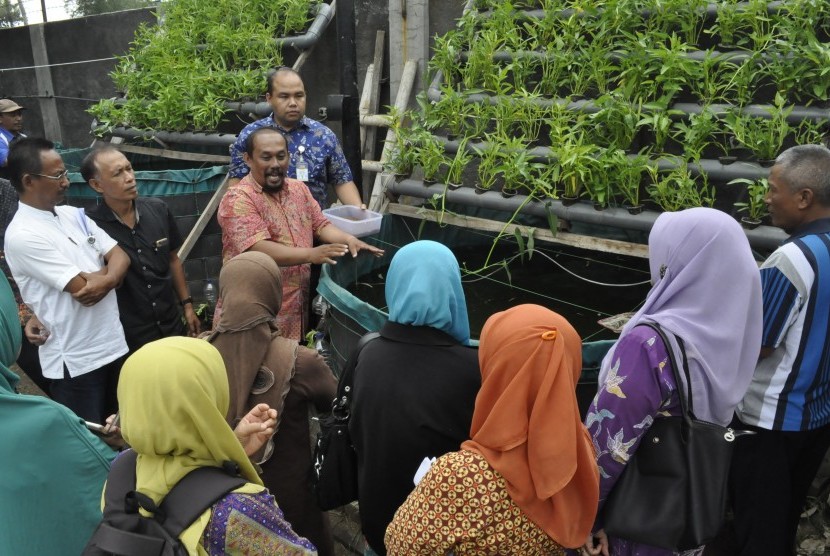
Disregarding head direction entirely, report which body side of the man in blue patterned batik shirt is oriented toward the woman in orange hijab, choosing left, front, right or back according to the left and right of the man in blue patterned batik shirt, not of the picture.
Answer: front

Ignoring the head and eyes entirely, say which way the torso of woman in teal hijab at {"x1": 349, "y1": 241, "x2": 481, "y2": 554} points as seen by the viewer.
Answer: away from the camera

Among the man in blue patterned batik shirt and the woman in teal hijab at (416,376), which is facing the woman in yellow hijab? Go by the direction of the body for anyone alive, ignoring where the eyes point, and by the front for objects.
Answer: the man in blue patterned batik shirt

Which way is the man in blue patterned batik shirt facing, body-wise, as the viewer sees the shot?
toward the camera

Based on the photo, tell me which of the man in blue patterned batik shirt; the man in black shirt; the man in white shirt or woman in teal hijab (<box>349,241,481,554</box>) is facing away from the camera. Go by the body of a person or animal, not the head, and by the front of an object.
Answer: the woman in teal hijab

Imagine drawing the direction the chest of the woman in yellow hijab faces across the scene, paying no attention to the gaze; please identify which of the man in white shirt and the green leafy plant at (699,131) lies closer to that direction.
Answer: the green leafy plant

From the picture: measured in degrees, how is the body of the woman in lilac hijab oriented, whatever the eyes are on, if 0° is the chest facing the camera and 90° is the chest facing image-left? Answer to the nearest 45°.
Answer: approximately 135°

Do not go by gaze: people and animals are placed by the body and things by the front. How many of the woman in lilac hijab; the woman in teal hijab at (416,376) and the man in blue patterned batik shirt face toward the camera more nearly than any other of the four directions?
1

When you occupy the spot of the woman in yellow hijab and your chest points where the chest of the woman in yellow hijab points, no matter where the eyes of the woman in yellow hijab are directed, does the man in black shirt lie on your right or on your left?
on your left

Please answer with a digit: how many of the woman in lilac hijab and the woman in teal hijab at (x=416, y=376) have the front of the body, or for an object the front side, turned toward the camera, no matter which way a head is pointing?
0

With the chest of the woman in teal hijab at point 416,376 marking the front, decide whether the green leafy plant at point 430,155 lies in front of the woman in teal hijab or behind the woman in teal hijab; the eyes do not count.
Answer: in front

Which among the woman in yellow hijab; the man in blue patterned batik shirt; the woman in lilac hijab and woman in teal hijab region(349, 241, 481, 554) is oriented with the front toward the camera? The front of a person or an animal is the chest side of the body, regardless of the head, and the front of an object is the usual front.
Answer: the man in blue patterned batik shirt

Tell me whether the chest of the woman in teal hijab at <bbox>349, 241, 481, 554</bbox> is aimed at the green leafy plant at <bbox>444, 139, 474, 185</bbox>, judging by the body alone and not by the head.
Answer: yes

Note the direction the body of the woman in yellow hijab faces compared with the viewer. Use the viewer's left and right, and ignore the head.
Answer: facing away from the viewer and to the right of the viewer

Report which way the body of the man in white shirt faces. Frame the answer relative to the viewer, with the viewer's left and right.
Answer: facing the viewer and to the right of the viewer

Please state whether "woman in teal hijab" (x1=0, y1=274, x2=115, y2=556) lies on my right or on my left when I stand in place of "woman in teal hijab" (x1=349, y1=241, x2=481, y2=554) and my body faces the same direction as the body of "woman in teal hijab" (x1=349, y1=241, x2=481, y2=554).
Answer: on my left
